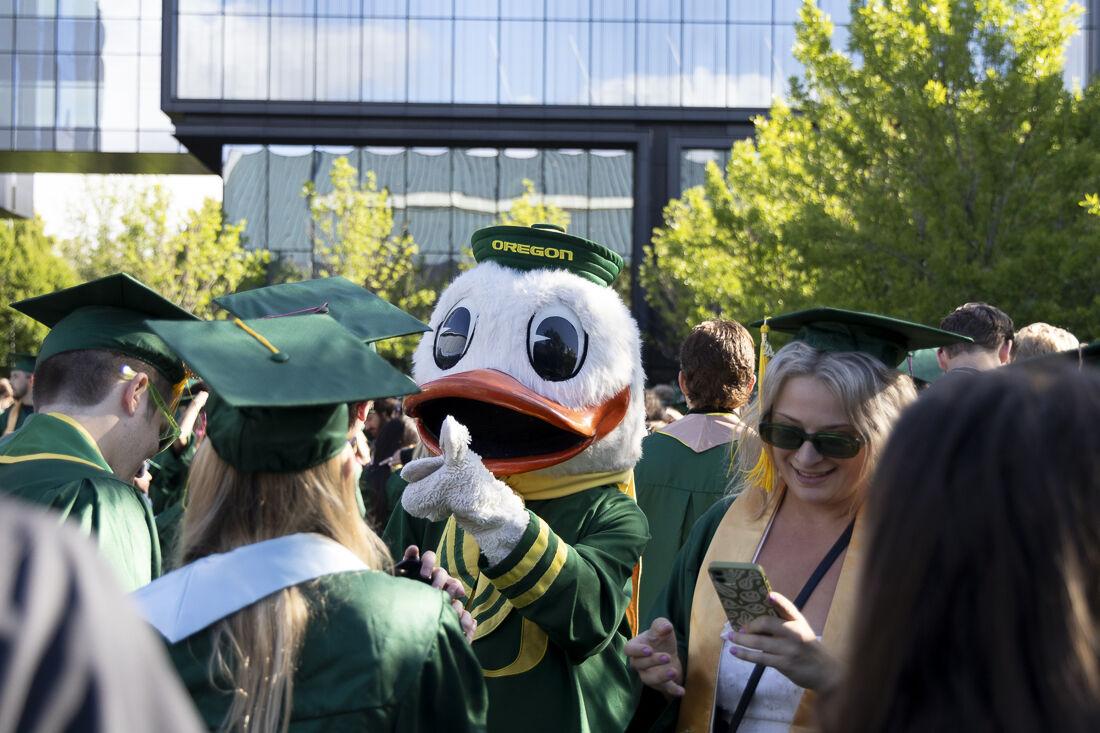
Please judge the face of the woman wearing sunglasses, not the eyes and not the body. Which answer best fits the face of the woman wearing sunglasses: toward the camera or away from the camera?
toward the camera

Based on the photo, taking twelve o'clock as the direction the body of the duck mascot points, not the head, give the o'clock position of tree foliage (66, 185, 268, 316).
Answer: The tree foliage is roughly at 4 o'clock from the duck mascot.

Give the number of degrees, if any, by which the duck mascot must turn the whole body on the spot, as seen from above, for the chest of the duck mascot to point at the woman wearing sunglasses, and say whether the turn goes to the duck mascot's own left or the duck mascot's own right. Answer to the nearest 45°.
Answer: approximately 90° to the duck mascot's own left

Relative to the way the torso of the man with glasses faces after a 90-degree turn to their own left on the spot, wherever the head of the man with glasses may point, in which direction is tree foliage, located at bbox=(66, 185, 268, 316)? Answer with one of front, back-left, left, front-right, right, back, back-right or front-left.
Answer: front-right

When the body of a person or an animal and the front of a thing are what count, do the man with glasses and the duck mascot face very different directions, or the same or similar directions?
very different directions

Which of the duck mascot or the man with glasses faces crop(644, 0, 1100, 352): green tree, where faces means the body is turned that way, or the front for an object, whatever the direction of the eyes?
the man with glasses

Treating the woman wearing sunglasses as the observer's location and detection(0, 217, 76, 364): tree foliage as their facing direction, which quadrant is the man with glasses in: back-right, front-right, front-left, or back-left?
front-left

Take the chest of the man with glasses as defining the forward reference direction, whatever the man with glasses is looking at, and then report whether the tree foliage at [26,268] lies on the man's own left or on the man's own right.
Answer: on the man's own left

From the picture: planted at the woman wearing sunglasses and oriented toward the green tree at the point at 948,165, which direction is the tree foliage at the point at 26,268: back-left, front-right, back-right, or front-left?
front-left

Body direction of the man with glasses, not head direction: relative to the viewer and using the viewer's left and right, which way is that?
facing away from the viewer and to the right of the viewer

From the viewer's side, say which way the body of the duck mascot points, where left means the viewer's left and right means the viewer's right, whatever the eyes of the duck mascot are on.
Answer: facing the viewer and to the left of the viewer

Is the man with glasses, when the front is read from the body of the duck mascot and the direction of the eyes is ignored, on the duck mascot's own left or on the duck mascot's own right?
on the duck mascot's own right
